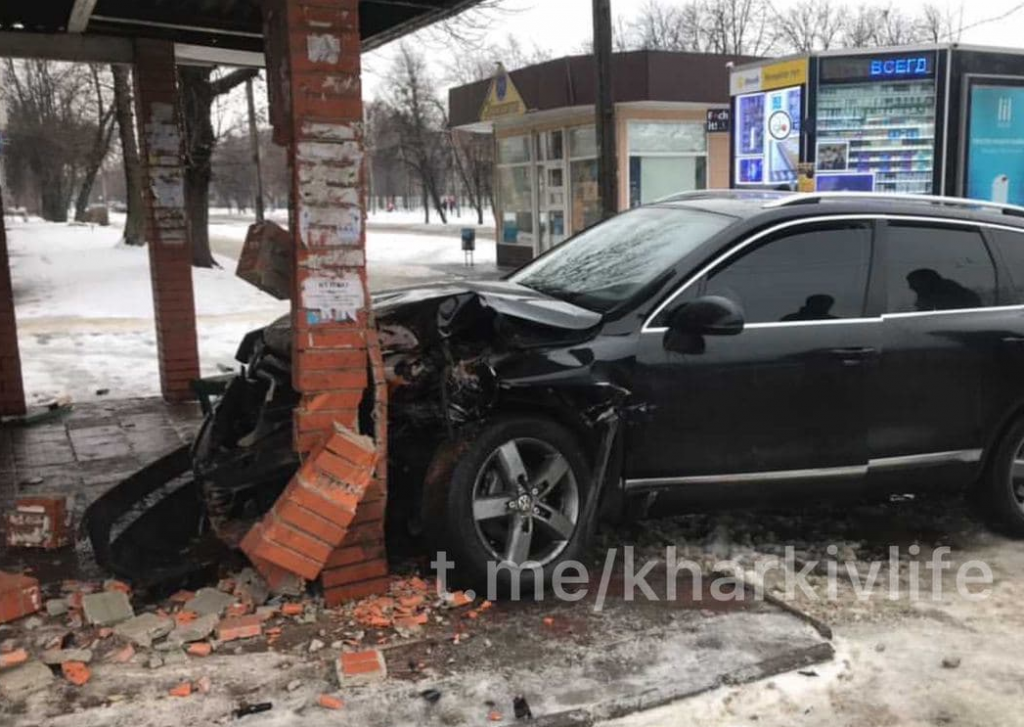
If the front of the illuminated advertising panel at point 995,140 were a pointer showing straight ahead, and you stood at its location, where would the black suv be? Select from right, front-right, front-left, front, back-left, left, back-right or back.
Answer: front

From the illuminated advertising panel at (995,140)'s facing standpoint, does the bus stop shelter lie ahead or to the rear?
ahead

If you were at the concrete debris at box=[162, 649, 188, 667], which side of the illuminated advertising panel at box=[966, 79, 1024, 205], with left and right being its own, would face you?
front

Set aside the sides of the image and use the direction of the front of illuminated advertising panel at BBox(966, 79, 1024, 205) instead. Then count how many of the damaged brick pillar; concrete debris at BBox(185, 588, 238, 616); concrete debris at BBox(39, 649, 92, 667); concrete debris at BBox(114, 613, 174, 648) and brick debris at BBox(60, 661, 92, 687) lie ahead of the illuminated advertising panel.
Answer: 5

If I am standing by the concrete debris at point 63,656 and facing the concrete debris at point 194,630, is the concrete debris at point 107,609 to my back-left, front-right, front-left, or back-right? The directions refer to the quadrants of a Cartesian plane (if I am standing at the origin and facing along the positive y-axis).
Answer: front-left

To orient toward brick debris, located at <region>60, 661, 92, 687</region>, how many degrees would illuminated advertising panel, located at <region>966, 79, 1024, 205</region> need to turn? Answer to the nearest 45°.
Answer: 0° — it already faces it

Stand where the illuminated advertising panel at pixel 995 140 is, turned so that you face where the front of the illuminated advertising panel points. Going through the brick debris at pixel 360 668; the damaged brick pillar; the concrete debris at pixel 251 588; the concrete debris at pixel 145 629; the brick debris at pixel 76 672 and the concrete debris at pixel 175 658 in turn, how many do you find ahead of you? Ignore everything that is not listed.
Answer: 6

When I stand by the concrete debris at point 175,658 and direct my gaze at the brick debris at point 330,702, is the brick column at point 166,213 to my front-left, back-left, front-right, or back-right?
back-left

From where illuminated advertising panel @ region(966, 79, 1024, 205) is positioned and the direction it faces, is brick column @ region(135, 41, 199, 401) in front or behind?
in front

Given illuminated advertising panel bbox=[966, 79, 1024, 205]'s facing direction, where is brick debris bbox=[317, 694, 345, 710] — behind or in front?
in front

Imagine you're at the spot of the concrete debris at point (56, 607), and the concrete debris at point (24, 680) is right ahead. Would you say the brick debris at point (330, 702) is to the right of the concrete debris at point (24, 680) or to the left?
left

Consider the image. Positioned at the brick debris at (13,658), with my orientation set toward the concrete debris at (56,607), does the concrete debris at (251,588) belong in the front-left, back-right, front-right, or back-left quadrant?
front-right

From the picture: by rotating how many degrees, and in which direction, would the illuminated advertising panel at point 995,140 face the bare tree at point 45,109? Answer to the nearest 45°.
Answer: approximately 135° to its right

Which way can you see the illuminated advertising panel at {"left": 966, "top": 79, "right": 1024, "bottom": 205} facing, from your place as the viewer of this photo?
facing the viewer

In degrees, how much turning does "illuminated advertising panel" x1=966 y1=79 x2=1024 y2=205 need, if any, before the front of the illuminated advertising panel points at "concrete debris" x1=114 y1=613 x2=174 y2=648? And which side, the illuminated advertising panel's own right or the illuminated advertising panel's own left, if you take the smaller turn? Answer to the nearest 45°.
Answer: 0° — it already faces it

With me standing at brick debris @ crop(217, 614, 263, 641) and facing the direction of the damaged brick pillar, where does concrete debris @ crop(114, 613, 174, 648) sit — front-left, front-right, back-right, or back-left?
back-left
